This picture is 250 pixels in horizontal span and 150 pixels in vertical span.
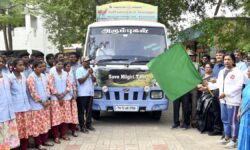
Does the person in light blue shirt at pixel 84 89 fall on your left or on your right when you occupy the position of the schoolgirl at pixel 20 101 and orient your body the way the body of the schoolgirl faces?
on your left

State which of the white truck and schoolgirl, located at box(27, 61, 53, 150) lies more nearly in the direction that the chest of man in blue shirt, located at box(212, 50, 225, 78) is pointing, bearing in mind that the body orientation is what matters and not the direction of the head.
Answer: the schoolgirl

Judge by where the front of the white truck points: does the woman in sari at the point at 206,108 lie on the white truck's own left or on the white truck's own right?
on the white truck's own left

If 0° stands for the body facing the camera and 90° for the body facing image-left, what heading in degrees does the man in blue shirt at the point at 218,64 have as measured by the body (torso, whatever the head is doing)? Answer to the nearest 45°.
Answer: approximately 45°

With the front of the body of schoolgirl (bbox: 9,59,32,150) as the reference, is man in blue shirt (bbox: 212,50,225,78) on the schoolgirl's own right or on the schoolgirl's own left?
on the schoolgirl's own left

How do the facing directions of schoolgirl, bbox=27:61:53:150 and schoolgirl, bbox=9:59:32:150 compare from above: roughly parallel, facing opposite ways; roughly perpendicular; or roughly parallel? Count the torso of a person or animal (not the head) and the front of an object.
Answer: roughly parallel

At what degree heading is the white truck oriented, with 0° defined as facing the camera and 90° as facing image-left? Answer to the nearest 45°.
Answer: approximately 0°

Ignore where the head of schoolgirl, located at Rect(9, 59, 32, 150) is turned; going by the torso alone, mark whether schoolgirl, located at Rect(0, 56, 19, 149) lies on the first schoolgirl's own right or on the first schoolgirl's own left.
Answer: on the first schoolgirl's own right

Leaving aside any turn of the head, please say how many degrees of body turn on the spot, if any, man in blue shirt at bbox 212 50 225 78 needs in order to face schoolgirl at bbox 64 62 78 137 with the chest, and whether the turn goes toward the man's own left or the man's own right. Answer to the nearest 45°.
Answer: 0° — they already face them

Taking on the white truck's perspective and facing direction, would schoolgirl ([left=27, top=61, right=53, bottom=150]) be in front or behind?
in front

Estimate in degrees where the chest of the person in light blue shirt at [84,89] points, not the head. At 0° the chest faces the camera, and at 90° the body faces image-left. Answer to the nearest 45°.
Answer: approximately 315°

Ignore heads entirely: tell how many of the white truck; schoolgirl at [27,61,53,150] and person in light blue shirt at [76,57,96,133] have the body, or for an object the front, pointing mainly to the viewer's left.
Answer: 0

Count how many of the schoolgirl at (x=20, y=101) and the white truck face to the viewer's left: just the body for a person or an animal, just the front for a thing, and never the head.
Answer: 0

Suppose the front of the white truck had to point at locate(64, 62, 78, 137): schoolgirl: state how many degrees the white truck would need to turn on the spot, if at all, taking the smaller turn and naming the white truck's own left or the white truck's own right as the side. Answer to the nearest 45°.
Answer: approximately 45° to the white truck's own right

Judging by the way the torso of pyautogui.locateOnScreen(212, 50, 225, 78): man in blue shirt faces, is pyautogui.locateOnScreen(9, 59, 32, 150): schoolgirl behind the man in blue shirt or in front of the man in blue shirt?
in front

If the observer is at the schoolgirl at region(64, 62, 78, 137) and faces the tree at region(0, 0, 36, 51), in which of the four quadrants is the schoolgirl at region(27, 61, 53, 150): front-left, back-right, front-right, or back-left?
back-left

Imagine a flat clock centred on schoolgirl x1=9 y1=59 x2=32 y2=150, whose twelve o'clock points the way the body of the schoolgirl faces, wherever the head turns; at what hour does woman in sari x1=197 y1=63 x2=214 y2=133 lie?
The woman in sari is roughly at 10 o'clock from the schoolgirl.

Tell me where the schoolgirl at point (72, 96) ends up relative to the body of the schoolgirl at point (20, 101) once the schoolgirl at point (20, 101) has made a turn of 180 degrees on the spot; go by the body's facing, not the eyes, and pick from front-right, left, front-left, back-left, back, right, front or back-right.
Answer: right

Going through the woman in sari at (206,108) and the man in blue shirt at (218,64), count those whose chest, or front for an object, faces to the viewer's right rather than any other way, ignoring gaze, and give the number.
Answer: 0

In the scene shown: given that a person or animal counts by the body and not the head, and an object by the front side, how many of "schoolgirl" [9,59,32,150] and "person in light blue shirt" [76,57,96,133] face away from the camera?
0

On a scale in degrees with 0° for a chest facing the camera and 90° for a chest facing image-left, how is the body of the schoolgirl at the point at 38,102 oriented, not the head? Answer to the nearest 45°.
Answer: approximately 315°

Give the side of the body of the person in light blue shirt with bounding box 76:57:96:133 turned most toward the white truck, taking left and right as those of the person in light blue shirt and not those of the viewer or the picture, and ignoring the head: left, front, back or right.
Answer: left
